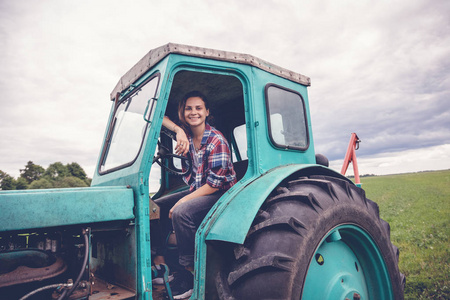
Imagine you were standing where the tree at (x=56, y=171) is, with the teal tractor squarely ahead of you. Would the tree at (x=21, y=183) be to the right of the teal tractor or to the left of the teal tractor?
right

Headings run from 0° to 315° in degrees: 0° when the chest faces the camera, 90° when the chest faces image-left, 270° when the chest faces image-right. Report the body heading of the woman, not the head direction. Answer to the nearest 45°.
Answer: approximately 45°

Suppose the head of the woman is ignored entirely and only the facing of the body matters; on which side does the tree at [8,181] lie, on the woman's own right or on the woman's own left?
on the woman's own right

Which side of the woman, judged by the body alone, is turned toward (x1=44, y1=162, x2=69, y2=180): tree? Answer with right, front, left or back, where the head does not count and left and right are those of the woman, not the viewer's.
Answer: right

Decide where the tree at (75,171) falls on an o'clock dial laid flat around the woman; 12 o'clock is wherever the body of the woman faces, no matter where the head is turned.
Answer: The tree is roughly at 4 o'clock from the woman.

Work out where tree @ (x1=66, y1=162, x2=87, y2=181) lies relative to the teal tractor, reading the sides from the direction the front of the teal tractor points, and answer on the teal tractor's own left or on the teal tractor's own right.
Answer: on the teal tractor's own right

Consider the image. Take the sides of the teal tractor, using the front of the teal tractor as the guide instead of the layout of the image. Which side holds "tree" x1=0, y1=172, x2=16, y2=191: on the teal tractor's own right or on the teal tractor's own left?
on the teal tractor's own right
